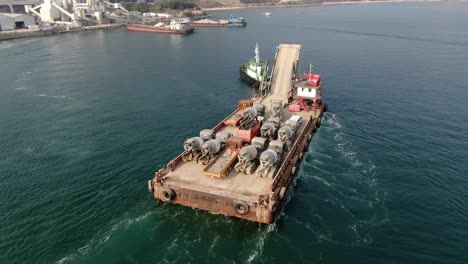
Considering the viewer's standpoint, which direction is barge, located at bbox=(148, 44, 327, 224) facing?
facing away from the viewer and to the right of the viewer
